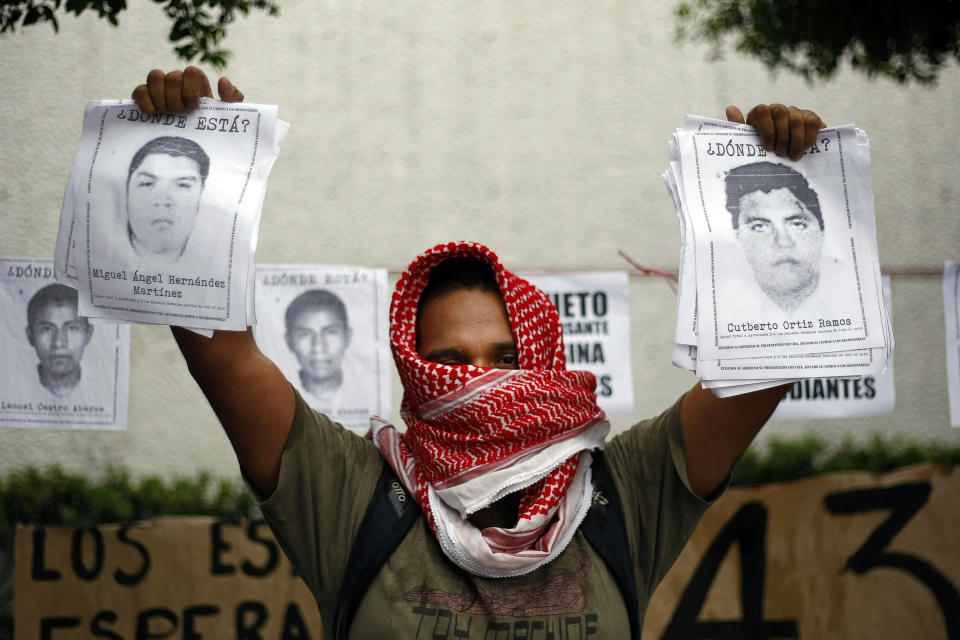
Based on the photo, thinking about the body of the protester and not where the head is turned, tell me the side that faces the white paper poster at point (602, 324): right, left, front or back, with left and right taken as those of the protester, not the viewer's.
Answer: back

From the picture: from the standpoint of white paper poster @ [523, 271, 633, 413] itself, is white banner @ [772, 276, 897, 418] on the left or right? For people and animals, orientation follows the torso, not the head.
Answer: on its left

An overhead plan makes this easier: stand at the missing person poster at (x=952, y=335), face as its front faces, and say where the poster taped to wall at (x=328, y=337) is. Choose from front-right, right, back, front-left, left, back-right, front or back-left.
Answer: front-right

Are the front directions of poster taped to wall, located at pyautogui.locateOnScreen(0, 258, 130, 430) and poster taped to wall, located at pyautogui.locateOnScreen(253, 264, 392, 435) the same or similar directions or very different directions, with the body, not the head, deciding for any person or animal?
same or similar directions

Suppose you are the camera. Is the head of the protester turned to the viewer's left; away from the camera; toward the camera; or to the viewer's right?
toward the camera

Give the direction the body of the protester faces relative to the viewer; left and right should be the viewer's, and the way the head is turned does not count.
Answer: facing the viewer

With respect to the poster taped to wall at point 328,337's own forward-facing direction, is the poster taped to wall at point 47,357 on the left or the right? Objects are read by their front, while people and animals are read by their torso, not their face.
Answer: on its right

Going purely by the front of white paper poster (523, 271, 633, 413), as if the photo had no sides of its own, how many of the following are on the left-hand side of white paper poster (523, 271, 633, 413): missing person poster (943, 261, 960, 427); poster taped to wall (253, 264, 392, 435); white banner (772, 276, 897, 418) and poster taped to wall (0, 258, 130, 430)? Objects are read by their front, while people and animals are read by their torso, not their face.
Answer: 2

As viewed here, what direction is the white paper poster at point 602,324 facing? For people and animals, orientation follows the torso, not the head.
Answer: toward the camera

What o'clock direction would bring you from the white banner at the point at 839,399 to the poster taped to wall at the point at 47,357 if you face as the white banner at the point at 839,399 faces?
The poster taped to wall is roughly at 2 o'clock from the white banner.

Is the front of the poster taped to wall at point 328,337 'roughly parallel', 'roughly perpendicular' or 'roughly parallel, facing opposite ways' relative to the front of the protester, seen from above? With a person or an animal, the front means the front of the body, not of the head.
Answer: roughly parallel
